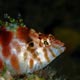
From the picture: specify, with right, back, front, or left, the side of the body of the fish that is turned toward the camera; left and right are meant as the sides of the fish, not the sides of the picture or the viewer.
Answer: right
